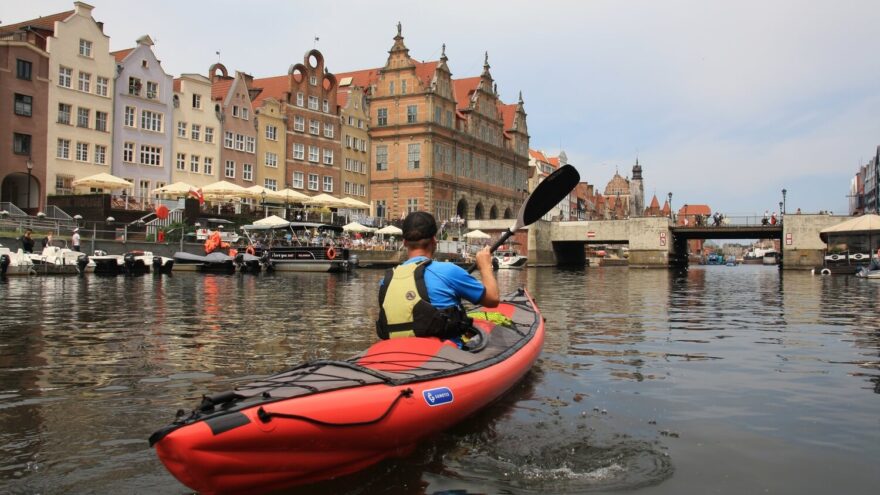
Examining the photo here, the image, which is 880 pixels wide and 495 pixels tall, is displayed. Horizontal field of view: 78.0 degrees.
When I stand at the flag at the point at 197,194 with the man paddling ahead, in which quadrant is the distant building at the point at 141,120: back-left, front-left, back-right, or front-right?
back-right

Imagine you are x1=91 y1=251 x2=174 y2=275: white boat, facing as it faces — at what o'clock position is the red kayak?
The red kayak is roughly at 6 o'clock from the white boat.

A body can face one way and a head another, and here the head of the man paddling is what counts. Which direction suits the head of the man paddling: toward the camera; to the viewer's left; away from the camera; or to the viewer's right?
away from the camera

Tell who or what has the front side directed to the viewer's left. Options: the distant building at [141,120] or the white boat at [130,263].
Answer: the white boat

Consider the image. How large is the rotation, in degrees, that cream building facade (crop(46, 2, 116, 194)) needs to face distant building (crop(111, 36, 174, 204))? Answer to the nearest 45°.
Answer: approximately 90° to its left

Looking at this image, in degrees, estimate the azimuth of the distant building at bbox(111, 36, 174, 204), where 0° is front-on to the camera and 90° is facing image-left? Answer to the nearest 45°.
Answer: approximately 315°

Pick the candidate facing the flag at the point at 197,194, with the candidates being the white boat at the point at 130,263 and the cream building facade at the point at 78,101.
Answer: the cream building facade

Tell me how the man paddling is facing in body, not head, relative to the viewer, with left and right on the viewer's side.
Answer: facing away from the viewer and to the right of the viewer
